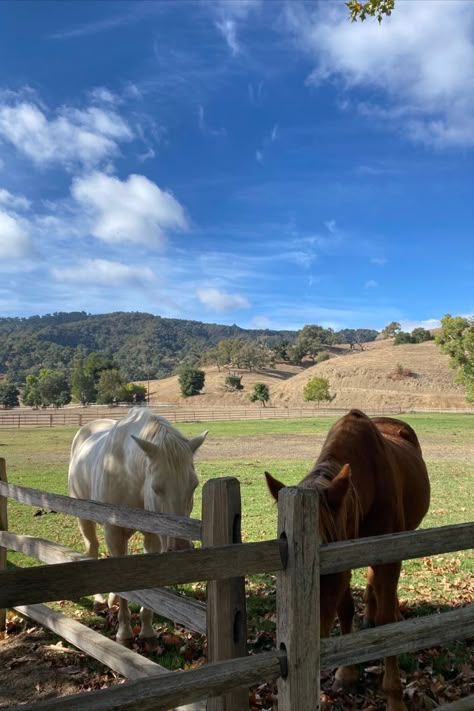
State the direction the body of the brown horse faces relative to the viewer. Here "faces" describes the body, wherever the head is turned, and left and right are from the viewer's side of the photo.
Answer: facing the viewer and to the left of the viewer

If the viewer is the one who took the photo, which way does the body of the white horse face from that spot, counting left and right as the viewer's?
facing the viewer and to the right of the viewer

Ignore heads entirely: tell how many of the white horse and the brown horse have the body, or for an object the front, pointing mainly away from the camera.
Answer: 0

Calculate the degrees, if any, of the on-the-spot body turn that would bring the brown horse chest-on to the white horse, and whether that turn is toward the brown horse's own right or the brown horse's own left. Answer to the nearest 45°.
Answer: approximately 45° to the brown horse's own right

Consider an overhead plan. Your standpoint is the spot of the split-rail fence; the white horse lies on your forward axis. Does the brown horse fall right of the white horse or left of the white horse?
right
